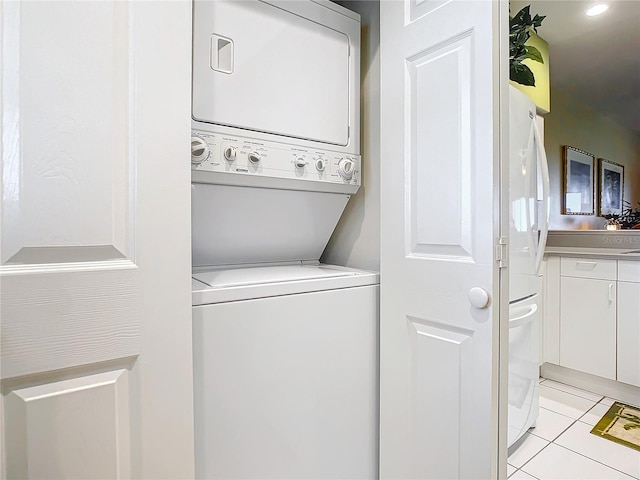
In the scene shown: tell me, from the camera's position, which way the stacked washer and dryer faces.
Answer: facing the viewer and to the right of the viewer

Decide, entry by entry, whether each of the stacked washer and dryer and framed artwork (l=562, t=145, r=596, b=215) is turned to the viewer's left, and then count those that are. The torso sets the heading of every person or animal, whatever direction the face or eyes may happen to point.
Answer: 0

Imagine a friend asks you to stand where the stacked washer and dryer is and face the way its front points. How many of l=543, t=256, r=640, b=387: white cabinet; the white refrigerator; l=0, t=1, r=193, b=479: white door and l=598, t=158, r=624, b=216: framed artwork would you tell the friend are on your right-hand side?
1

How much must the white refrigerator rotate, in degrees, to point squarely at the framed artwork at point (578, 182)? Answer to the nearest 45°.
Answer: approximately 90° to its left

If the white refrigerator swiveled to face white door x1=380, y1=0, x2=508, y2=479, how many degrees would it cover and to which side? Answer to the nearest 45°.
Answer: approximately 90° to its right

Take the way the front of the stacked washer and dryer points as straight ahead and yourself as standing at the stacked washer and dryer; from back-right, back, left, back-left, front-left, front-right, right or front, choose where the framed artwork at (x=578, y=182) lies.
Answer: left

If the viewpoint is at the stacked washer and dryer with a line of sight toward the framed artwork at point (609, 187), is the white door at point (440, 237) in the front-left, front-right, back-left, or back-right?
front-right

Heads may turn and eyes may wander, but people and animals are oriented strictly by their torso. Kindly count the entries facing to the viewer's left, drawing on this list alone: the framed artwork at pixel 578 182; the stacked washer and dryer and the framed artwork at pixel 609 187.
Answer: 0

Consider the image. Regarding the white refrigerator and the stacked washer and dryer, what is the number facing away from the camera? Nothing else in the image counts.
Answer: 0

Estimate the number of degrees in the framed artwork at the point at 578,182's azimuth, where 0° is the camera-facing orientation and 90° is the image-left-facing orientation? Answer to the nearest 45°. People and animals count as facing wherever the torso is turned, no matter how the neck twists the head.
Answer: approximately 315°

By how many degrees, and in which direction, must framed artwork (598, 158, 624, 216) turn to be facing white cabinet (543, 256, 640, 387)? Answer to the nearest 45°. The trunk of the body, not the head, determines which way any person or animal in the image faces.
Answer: approximately 45° to its right
